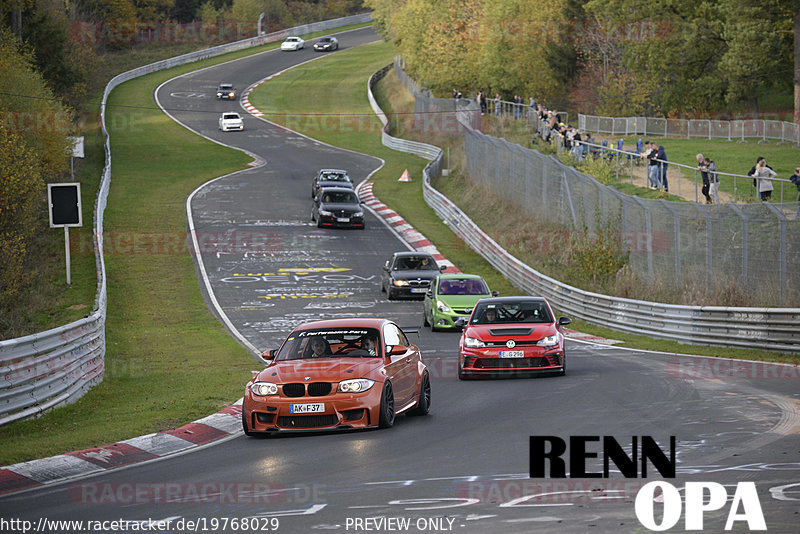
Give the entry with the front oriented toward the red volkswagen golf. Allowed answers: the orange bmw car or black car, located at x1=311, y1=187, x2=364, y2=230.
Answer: the black car

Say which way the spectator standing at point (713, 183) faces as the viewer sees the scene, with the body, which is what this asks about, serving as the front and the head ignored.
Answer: to the viewer's left

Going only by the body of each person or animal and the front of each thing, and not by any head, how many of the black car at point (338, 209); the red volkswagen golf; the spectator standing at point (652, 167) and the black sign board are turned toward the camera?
3

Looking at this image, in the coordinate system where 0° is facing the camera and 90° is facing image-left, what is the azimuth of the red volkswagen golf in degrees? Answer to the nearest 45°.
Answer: approximately 0°

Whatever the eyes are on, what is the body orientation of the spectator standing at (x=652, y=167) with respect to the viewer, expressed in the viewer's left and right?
facing to the left of the viewer

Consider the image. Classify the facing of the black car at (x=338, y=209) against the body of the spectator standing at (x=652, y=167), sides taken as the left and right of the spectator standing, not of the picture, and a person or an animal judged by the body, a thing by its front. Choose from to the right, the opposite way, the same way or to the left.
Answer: to the left
